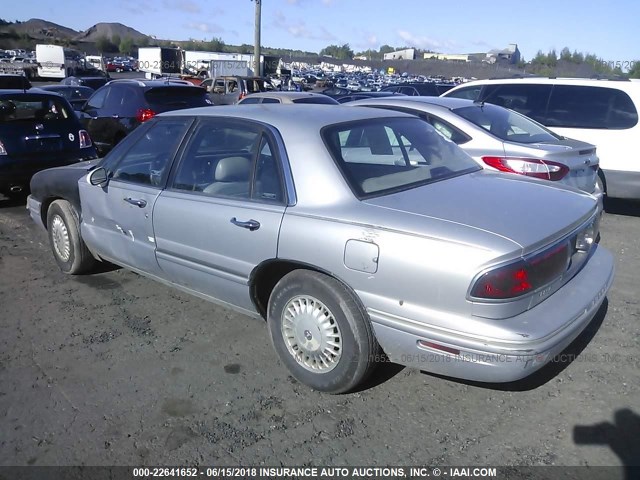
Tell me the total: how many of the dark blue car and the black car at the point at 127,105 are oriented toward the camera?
0

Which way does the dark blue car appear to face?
away from the camera

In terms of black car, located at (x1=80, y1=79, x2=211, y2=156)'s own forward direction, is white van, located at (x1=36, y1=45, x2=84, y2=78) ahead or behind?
ahead

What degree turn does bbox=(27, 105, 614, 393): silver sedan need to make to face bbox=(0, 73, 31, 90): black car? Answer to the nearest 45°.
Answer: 0° — it already faces it

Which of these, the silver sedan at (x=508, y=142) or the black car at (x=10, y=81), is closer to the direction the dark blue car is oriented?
the black car

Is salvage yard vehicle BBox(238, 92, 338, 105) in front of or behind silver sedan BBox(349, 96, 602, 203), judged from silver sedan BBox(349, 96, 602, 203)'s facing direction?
in front

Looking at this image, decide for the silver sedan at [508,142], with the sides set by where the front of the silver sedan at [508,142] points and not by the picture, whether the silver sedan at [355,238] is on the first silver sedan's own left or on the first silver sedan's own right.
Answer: on the first silver sedan's own left

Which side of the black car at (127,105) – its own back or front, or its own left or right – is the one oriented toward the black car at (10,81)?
front

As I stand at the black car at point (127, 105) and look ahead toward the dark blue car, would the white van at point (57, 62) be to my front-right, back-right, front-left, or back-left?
back-right

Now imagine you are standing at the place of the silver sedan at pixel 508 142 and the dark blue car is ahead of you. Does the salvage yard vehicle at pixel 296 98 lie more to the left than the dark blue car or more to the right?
right

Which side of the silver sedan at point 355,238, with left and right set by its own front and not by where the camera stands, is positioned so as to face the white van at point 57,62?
front

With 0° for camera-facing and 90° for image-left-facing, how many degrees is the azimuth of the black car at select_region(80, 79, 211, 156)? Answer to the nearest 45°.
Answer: approximately 135°

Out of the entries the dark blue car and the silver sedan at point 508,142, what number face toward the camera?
0

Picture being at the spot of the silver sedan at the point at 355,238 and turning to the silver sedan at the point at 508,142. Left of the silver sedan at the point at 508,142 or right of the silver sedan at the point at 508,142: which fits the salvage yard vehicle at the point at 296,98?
left

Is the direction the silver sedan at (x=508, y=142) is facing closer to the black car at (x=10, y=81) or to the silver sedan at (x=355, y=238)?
the black car

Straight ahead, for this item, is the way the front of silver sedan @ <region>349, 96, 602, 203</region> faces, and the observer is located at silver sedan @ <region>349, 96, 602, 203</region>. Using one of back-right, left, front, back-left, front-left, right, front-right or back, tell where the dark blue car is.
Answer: front-left

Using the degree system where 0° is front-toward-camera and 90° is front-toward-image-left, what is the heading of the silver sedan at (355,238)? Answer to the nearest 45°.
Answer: approximately 135°

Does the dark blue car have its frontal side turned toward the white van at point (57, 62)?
yes
